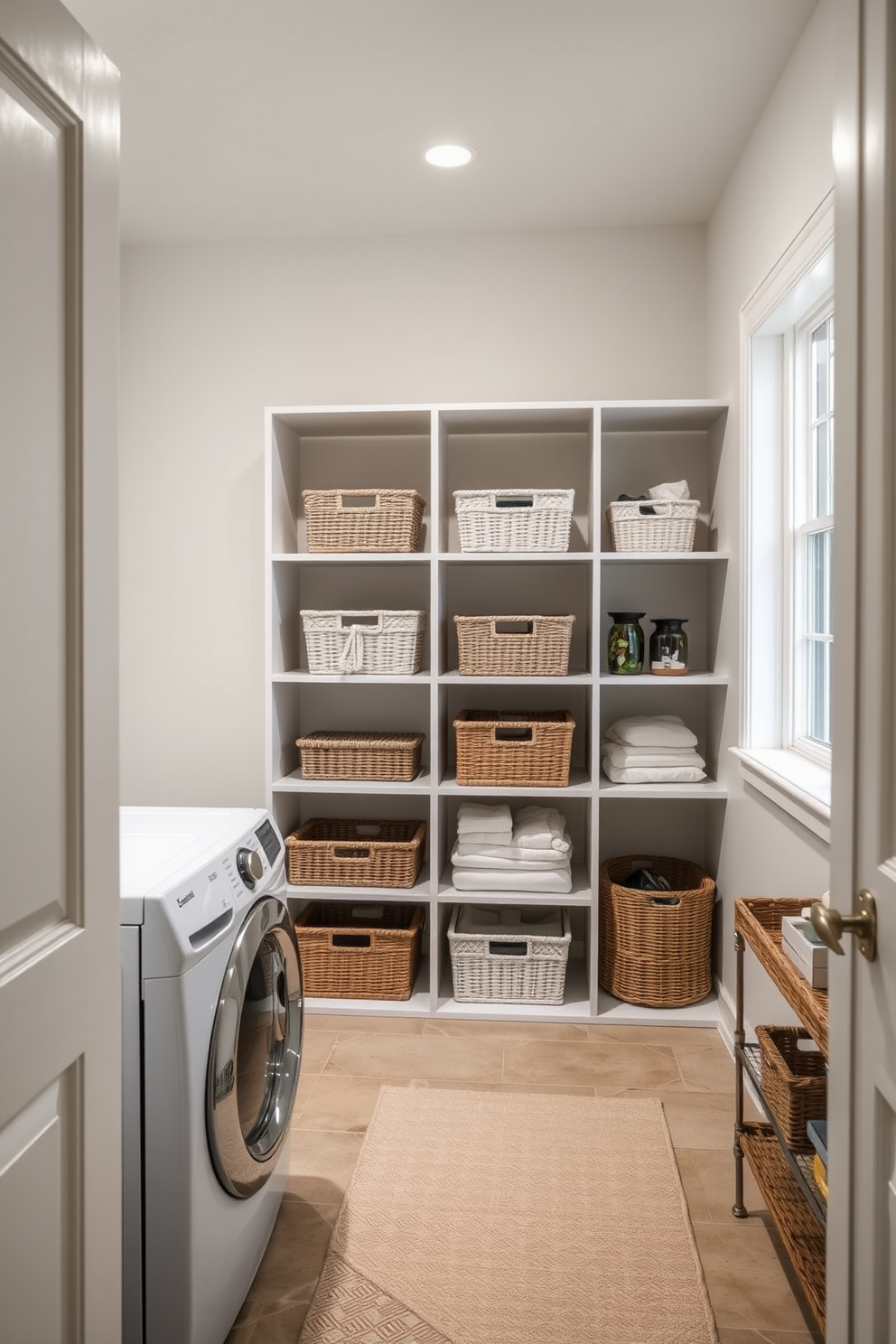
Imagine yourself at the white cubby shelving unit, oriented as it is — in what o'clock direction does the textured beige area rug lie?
The textured beige area rug is roughly at 12 o'clock from the white cubby shelving unit.

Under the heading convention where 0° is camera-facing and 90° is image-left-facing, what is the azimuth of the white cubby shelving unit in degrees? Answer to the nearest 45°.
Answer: approximately 0°

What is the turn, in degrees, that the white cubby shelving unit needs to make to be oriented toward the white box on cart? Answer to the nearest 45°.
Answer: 0° — it already faces it

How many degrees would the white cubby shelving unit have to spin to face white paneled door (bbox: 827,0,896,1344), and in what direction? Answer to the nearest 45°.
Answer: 0° — it already faces it

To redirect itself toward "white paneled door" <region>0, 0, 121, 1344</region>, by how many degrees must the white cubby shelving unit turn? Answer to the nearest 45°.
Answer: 0° — it already faces it
